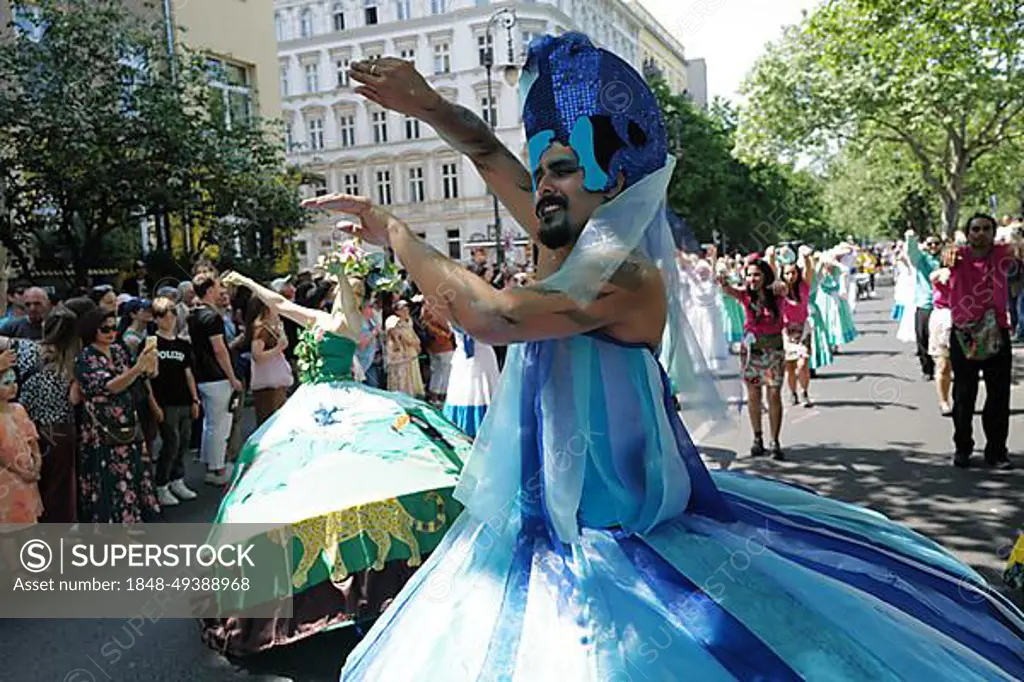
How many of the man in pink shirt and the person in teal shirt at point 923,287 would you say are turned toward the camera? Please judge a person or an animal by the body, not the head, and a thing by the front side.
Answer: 2

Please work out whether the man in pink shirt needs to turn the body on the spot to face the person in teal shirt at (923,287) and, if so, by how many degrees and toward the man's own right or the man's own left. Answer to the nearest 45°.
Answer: approximately 180°

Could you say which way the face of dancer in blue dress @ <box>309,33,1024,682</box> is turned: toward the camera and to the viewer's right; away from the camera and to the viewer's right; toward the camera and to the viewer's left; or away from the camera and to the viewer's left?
toward the camera and to the viewer's left

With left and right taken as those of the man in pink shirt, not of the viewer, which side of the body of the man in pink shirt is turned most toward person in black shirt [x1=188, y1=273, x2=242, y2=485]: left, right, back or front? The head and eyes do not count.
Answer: right

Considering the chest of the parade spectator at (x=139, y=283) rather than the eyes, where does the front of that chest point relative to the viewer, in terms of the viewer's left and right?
facing the viewer and to the right of the viewer

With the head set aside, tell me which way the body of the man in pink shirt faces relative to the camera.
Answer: toward the camera

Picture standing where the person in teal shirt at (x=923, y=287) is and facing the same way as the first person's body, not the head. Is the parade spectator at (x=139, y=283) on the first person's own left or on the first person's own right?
on the first person's own right

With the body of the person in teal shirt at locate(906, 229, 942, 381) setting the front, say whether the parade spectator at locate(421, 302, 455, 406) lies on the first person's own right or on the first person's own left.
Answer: on the first person's own right

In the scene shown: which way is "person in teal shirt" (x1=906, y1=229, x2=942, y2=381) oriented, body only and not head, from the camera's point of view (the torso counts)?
toward the camera

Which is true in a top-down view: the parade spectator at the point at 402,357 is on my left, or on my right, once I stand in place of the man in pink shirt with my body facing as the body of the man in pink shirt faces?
on my right
